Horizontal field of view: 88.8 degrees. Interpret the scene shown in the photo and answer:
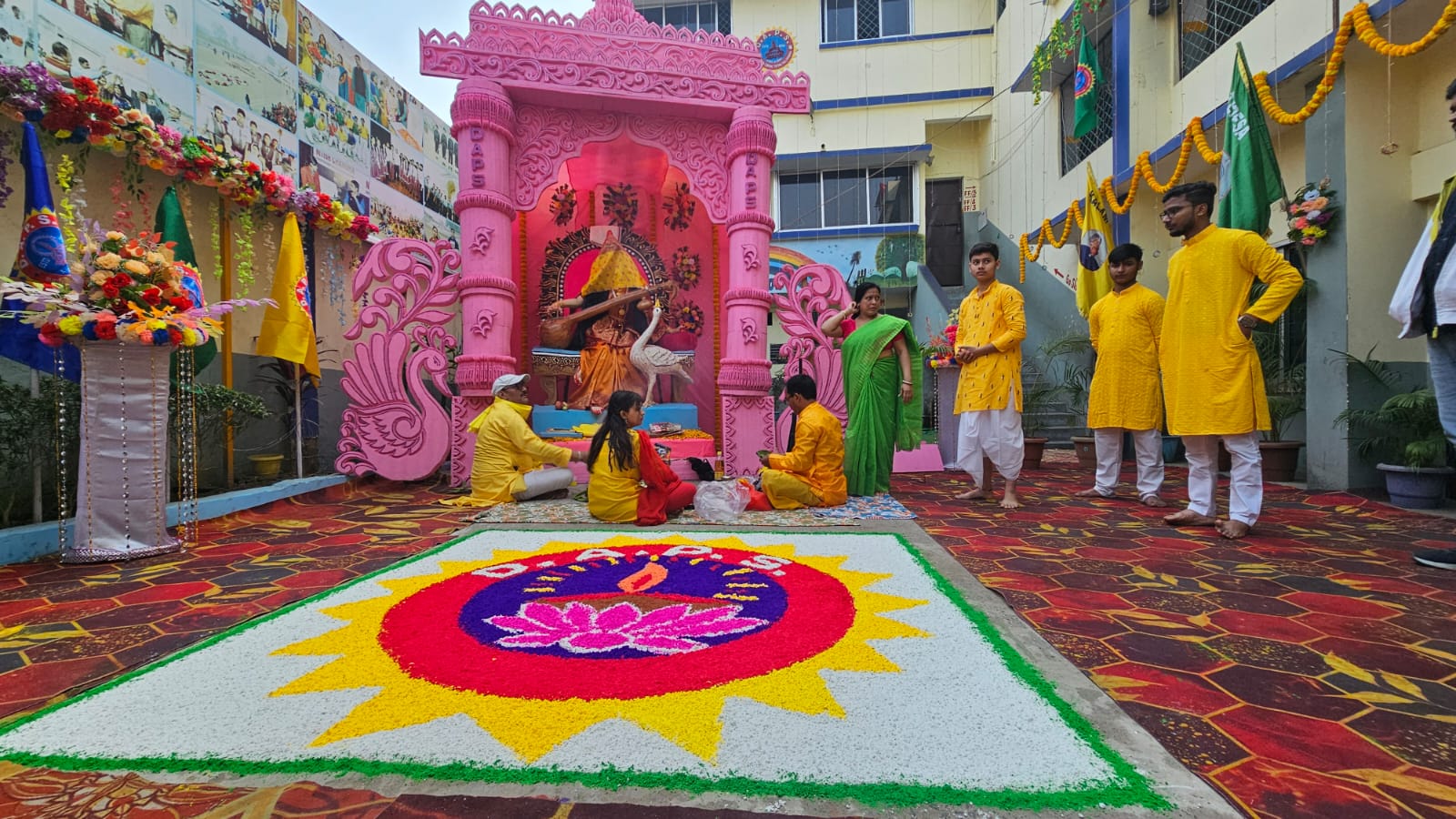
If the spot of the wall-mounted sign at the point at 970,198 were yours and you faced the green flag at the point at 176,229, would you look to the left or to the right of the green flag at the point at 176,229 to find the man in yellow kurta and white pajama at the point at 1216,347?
left

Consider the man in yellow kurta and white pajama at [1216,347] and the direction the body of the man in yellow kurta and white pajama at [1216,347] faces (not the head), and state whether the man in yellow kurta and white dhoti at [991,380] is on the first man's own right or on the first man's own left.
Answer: on the first man's own right

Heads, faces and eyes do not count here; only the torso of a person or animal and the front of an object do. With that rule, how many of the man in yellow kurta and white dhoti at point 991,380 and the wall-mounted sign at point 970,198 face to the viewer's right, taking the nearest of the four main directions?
0

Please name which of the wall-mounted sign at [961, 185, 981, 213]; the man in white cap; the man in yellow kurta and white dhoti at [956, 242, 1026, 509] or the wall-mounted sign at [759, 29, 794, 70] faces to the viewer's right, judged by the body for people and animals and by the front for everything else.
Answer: the man in white cap

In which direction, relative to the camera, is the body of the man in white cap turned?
to the viewer's right

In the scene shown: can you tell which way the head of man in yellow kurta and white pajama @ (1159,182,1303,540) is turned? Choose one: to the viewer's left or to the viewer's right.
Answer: to the viewer's left
